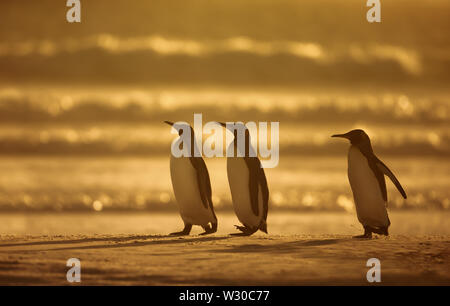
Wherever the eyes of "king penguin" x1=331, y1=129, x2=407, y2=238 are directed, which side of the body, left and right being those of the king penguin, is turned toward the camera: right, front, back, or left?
left

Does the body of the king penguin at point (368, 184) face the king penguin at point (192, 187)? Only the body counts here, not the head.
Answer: yes

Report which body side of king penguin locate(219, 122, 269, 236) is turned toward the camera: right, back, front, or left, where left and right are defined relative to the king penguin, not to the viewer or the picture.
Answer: left

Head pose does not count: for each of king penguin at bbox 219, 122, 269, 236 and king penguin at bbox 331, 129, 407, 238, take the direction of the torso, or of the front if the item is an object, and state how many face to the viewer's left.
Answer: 2

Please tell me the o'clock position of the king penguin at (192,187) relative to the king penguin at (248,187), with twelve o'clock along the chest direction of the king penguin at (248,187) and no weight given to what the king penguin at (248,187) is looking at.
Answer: the king penguin at (192,187) is roughly at 12 o'clock from the king penguin at (248,187).

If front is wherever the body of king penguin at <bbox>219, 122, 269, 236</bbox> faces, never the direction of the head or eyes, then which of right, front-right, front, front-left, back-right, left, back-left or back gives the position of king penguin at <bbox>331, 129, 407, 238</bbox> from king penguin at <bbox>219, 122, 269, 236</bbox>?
back

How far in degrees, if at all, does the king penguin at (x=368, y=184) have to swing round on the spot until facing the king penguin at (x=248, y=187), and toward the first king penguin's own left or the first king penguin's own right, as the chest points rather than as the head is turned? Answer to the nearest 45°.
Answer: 0° — it already faces it
